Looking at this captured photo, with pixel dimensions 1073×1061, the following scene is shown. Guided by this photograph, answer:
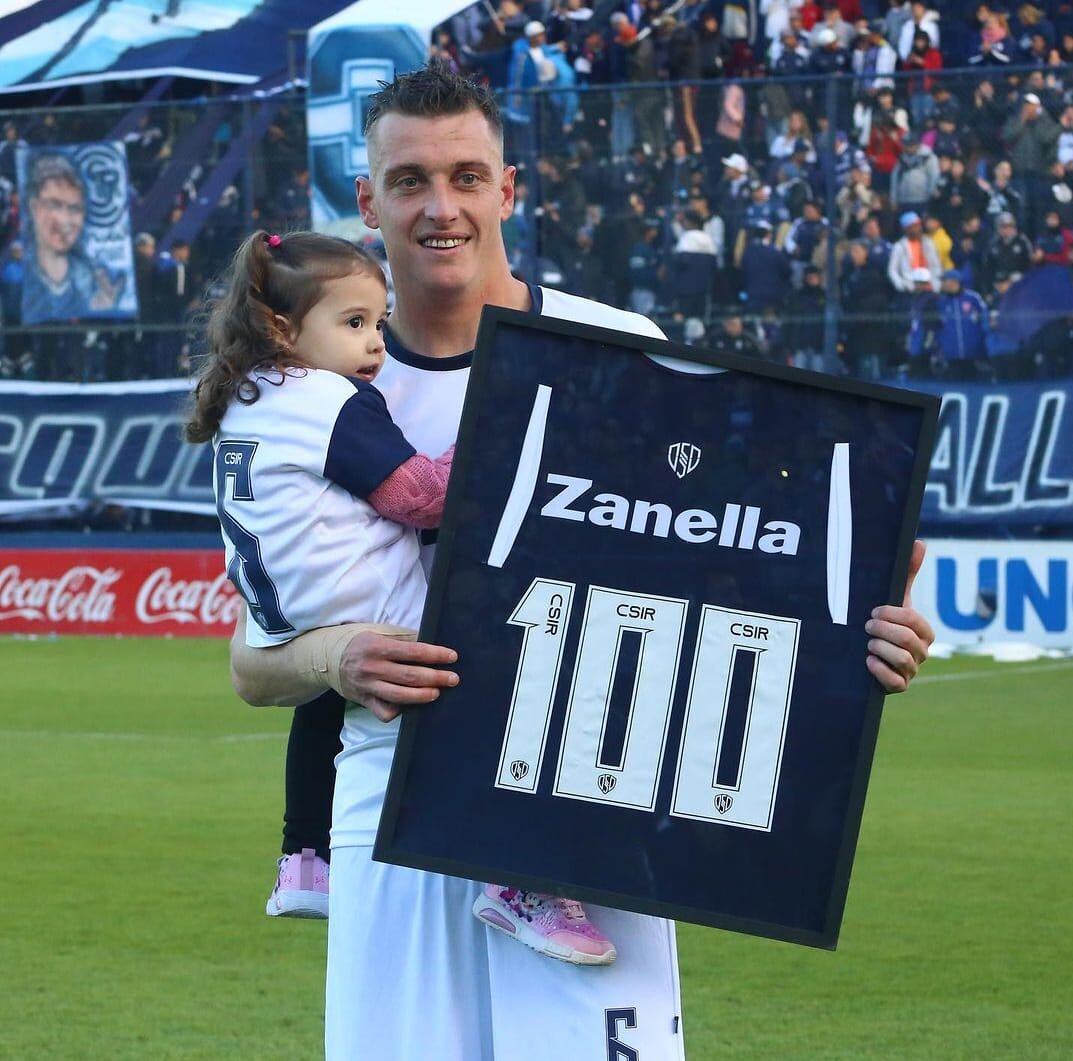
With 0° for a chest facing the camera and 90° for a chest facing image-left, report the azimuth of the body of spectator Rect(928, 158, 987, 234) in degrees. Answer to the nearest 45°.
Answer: approximately 0°

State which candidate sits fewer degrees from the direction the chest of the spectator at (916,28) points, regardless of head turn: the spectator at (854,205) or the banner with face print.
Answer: the spectator

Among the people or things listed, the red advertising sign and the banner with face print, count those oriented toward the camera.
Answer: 2

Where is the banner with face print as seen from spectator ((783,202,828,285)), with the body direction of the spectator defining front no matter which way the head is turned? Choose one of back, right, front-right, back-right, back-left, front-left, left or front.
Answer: right
